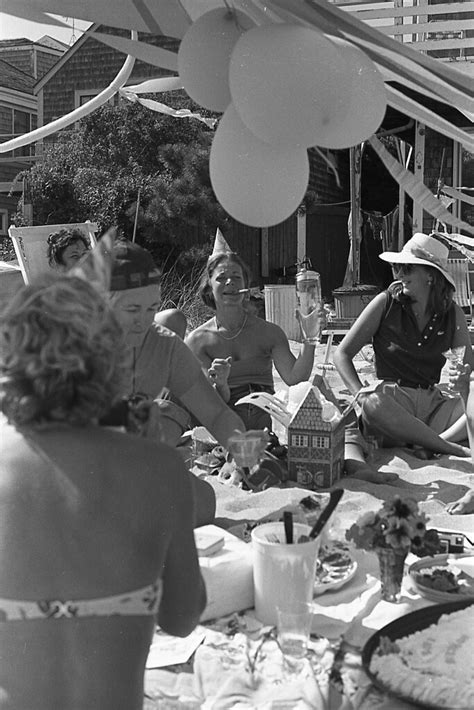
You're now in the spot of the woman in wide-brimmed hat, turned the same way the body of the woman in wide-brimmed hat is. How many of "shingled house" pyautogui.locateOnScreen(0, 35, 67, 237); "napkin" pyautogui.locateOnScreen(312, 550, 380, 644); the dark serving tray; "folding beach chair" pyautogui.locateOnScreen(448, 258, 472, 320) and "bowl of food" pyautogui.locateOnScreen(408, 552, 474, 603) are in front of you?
3

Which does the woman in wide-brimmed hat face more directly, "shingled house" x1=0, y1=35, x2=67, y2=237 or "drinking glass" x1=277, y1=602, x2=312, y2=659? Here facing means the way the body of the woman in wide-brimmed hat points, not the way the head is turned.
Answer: the drinking glass

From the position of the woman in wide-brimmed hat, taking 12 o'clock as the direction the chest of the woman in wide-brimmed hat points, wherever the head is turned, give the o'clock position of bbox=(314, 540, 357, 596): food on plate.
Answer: The food on plate is roughly at 12 o'clock from the woman in wide-brimmed hat.

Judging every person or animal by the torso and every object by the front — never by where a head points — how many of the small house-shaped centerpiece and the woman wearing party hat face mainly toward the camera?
2

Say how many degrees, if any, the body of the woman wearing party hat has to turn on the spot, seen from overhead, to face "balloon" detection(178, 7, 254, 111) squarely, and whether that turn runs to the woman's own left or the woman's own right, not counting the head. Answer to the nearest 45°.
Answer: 0° — they already face it

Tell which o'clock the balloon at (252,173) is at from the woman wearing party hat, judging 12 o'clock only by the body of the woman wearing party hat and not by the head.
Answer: The balloon is roughly at 12 o'clock from the woman wearing party hat.

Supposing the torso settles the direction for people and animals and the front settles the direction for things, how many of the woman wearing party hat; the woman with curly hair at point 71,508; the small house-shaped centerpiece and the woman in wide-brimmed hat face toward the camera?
3

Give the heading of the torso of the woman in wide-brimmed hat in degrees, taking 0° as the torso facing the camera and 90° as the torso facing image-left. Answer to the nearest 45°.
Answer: approximately 0°

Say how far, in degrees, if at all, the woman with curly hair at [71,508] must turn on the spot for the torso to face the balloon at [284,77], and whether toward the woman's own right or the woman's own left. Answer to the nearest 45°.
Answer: approximately 45° to the woman's own right

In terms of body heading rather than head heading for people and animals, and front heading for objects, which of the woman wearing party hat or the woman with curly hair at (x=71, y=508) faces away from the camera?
the woman with curly hair

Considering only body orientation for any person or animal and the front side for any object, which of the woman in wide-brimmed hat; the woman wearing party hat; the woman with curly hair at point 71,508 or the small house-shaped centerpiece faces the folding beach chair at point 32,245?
the woman with curly hair

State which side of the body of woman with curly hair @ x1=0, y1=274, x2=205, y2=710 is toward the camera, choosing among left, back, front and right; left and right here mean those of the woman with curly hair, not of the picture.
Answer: back

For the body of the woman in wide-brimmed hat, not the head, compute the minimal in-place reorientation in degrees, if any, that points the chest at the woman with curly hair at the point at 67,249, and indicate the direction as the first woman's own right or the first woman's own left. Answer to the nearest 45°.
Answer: approximately 90° to the first woman's own right
